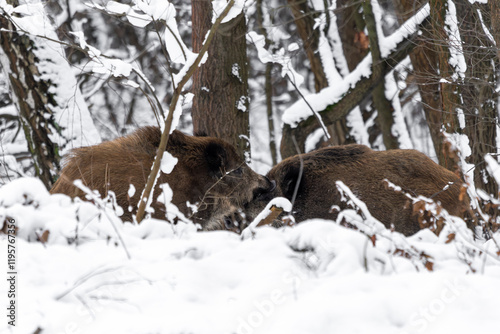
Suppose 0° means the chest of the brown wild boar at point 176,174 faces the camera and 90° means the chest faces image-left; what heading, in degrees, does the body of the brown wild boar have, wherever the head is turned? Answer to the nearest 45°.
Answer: approximately 270°

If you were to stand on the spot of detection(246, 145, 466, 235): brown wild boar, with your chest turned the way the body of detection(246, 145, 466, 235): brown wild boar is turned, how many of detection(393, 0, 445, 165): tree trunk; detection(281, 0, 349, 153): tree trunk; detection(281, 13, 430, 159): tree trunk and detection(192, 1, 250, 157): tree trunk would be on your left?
0

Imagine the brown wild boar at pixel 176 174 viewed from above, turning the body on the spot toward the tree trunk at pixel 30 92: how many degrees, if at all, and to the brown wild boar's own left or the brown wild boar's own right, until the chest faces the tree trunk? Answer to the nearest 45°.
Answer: approximately 135° to the brown wild boar's own left

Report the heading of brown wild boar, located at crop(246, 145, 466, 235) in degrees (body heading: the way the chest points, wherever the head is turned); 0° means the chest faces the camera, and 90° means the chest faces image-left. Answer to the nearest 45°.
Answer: approximately 90°

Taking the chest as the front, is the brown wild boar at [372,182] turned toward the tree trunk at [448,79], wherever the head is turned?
no

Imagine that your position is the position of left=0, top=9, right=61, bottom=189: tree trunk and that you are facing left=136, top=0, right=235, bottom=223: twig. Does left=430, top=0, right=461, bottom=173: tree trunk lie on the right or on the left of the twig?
left

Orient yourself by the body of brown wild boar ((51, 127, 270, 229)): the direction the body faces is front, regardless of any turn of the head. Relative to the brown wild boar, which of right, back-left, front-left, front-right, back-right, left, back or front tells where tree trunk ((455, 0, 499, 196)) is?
front

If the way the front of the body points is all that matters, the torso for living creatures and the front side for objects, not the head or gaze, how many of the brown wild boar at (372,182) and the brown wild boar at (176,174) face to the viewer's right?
1

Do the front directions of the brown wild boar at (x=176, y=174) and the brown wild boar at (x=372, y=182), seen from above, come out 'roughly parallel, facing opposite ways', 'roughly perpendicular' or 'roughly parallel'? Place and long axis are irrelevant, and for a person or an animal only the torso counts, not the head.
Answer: roughly parallel, facing opposite ways

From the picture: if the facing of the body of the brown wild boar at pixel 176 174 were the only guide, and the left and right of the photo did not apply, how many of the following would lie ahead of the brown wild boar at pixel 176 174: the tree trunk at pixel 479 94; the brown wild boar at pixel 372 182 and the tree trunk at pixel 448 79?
3

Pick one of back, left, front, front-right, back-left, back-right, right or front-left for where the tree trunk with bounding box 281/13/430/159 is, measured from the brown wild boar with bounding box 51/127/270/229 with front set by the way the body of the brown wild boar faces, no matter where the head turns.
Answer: front-left

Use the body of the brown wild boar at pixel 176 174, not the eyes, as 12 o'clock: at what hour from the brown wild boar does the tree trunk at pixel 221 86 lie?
The tree trunk is roughly at 10 o'clock from the brown wild boar.

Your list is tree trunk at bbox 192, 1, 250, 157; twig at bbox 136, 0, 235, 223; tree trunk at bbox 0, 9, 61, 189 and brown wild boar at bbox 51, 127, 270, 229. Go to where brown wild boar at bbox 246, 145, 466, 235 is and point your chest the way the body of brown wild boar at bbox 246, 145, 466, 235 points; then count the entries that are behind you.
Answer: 0

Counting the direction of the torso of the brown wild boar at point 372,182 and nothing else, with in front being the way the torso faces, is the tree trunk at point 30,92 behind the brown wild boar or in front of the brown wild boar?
in front

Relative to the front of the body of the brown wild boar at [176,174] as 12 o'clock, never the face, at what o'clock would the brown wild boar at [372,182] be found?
the brown wild boar at [372,182] is roughly at 12 o'clock from the brown wild boar at [176,174].
